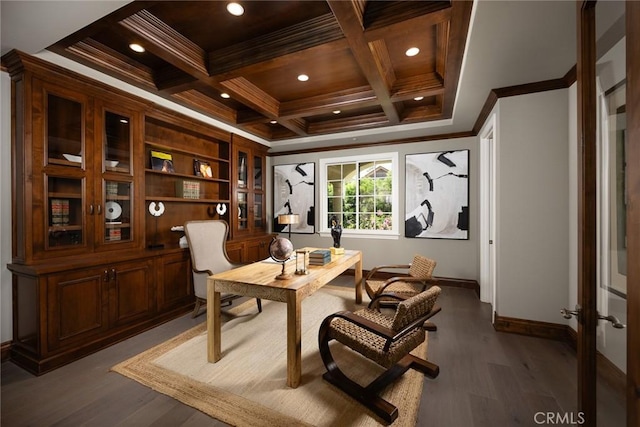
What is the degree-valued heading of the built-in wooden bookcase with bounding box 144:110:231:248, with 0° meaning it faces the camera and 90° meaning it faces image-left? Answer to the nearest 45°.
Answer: approximately 315°

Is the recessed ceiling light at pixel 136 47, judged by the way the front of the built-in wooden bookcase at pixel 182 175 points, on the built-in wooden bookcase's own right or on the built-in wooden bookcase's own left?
on the built-in wooden bookcase's own right

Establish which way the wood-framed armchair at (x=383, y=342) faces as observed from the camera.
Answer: facing away from the viewer and to the left of the viewer

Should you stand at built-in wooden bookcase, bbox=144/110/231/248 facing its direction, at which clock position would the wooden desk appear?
The wooden desk is roughly at 1 o'clock from the built-in wooden bookcase.

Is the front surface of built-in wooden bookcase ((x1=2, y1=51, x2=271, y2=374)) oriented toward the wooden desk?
yes

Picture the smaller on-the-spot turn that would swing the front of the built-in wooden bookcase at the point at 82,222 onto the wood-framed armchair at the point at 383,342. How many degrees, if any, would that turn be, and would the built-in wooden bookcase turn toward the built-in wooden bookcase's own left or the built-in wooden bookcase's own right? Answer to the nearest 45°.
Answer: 0° — it already faces it
